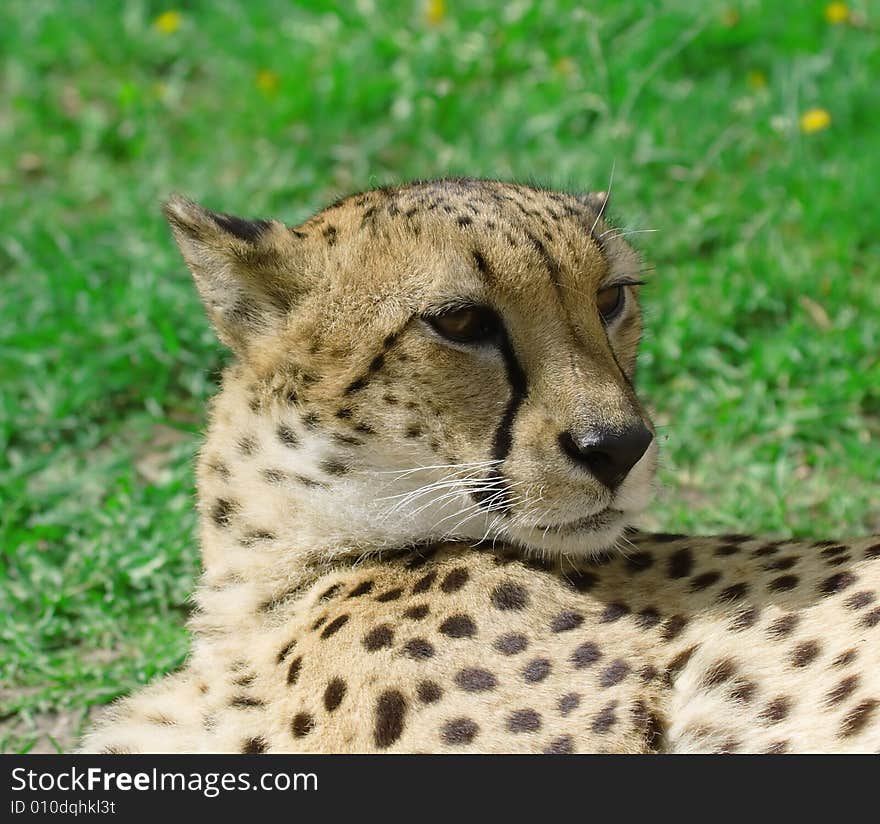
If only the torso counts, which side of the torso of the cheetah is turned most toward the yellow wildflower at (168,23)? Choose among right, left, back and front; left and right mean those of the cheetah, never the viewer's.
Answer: right

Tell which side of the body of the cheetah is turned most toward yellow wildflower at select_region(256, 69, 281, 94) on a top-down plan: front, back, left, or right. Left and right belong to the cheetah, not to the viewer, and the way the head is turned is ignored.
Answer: right

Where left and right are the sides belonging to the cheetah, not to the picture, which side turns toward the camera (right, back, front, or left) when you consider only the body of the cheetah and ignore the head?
left

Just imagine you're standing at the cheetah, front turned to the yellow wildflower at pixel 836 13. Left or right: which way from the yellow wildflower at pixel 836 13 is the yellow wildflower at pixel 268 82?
left

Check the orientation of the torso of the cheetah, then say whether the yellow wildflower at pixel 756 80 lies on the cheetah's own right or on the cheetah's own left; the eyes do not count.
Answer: on the cheetah's own right

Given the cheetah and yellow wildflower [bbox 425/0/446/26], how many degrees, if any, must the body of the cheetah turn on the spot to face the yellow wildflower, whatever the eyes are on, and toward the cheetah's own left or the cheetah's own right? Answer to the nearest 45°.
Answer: approximately 90° to the cheetah's own right
